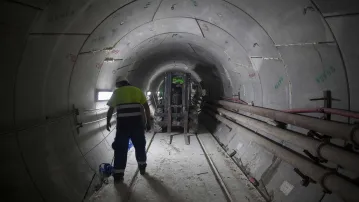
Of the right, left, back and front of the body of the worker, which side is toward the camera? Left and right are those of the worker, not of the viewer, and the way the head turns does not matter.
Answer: back

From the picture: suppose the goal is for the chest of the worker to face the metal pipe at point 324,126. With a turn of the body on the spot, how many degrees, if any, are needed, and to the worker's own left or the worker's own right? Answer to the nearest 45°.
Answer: approximately 135° to the worker's own right

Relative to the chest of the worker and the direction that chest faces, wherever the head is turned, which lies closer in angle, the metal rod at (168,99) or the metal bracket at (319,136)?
the metal rod

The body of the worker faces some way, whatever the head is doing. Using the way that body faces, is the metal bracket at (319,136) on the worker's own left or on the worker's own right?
on the worker's own right

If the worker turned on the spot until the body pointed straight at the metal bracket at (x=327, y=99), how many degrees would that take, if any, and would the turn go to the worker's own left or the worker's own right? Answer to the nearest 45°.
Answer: approximately 135° to the worker's own right

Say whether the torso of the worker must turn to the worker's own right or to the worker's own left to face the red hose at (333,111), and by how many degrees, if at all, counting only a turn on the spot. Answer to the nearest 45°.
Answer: approximately 135° to the worker's own right
